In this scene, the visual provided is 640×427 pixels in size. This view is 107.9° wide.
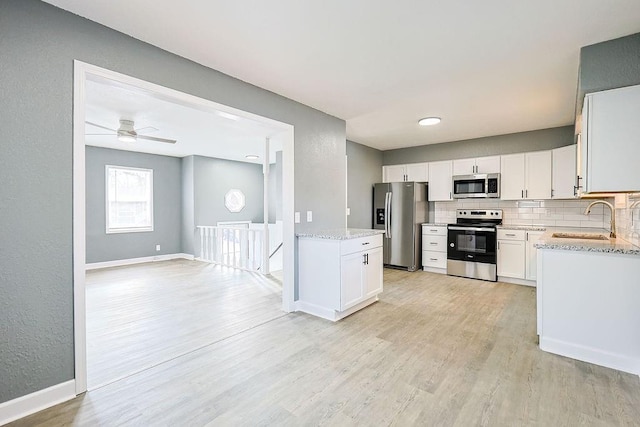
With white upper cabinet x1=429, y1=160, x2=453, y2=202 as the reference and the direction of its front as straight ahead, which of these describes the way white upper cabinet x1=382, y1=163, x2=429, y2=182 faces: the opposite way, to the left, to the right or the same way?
the same way

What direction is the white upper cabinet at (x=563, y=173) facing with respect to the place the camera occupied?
facing the viewer and to the left of the viewer

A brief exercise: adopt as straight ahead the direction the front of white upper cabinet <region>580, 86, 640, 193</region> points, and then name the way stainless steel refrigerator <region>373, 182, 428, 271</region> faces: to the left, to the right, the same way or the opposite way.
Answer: to the left

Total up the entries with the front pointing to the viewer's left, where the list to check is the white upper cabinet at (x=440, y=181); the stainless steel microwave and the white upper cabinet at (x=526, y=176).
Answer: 0

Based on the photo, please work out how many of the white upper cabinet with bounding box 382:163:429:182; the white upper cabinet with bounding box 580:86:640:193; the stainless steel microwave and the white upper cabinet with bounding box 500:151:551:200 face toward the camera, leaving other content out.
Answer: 3

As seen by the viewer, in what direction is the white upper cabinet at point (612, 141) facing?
to the viewer's left

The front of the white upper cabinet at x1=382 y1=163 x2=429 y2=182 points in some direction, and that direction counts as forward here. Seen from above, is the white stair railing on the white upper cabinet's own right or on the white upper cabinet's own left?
on the white upper cabinet's own right

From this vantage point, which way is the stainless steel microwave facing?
toward the camera

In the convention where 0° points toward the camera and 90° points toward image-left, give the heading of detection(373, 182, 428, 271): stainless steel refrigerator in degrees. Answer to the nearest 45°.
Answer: approximately 45°

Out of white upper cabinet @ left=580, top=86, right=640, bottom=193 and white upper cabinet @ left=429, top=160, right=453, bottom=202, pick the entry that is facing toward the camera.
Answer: white upper cabinet @ left=429, top=160, right=453, bottom=202

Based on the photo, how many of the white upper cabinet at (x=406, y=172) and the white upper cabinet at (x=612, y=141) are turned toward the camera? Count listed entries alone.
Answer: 1

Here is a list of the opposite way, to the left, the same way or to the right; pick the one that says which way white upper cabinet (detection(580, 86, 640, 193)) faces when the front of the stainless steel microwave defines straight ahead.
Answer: to the right

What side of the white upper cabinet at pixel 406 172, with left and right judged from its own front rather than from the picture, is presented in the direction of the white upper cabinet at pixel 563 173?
left

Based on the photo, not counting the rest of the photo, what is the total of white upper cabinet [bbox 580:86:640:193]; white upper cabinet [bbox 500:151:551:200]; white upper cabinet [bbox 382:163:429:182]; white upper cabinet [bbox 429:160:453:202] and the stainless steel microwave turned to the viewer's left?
1

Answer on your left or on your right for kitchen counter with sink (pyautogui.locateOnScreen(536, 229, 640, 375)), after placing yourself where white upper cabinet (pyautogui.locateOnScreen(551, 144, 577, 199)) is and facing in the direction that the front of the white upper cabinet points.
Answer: on your left

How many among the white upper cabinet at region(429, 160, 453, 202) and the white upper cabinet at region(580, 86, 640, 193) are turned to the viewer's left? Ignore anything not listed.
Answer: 1

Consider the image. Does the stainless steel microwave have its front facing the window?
no

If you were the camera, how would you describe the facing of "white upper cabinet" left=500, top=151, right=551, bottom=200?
facing the viewer

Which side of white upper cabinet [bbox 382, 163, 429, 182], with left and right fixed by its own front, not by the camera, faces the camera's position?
front

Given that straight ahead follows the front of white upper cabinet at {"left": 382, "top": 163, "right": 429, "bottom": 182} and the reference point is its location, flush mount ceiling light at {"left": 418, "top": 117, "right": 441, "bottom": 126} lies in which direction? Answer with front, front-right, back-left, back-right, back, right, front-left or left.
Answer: front
